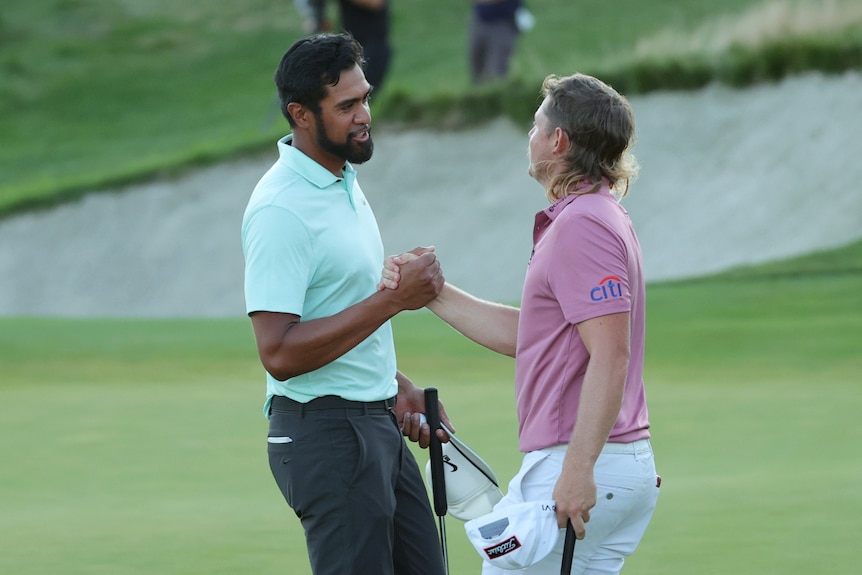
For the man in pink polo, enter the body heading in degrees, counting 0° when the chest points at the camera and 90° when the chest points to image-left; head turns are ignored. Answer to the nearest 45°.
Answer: approximately 90°

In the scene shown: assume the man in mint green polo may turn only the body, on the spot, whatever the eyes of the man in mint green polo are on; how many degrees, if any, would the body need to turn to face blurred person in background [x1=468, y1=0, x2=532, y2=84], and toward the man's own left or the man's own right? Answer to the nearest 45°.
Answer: approximately 90° to the man's own left

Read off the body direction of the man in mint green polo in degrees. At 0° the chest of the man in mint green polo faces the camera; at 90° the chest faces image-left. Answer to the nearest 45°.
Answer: approximately 270°

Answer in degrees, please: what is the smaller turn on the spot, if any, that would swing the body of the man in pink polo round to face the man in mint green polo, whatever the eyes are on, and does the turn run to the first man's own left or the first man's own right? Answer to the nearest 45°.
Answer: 0° — they already face them

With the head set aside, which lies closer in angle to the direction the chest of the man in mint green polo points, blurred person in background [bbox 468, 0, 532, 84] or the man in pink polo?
the man in pink polo

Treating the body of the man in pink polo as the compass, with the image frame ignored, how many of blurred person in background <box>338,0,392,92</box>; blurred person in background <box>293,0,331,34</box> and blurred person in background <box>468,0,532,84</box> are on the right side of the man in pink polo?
3

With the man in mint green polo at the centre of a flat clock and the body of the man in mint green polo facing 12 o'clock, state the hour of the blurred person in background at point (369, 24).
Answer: The blurred person in background is roughly at 9 o'clock from the man in mint green polo.

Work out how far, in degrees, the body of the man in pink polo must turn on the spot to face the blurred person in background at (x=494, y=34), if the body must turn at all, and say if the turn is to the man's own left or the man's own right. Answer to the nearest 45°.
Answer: approximately 90° to the man's own right

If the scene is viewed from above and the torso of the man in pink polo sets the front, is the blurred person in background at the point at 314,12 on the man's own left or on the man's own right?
on the man's own right

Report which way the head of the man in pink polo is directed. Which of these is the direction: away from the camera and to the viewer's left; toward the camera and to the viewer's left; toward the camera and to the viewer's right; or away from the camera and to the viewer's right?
away from the camera and to the viewer's left

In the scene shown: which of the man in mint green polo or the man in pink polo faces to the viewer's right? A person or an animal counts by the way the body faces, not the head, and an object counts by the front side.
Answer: the man in mint green polo

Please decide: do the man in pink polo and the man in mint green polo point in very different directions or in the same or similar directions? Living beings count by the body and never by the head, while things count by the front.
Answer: very different directions
